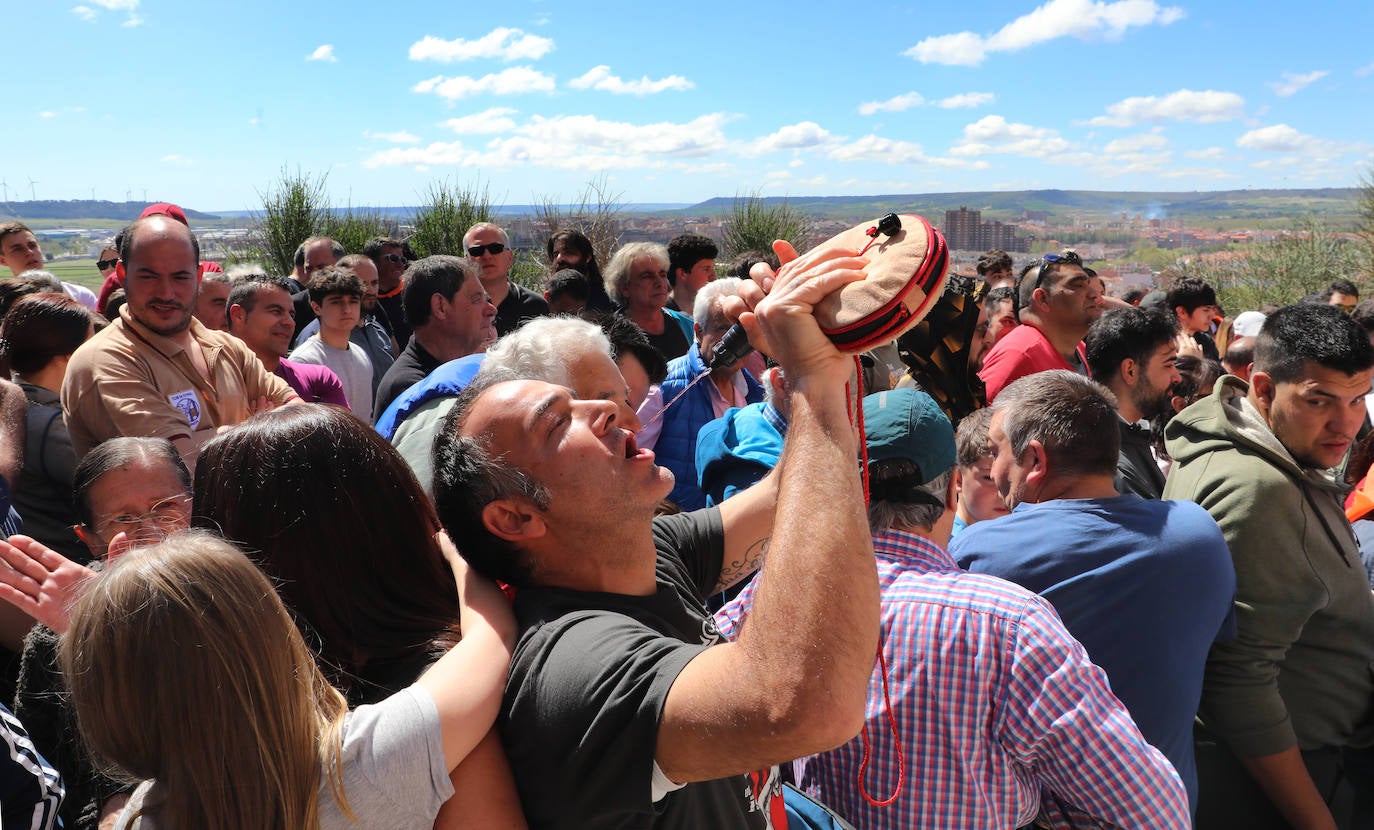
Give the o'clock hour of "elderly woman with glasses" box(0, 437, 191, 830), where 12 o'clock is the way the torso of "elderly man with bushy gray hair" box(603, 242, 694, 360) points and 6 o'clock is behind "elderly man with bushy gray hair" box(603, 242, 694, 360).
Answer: "elderly woman with glasses" box(0, 437, 191, 830) is roughly at 2 o'clock from "elderly man with bushy gray hair" box(603, 242, 694, 360).

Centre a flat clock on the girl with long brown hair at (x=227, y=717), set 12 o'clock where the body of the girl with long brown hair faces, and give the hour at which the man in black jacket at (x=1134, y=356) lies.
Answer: The man in black jacket is roughly at 2 o'clock from the girl with long brown hair.

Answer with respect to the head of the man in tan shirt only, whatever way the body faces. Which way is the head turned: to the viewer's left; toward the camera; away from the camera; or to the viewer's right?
toward the camera

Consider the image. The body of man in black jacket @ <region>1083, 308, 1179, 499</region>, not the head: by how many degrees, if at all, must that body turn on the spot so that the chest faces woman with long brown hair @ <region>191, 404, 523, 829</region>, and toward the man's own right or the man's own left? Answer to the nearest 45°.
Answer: approximately 90° to the man's own right

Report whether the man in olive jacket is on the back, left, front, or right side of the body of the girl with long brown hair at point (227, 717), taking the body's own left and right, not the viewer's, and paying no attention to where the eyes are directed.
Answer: right

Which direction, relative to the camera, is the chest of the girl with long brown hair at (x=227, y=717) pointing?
away from the camera

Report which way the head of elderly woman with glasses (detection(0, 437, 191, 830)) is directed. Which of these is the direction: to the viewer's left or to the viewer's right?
to the viewer's right

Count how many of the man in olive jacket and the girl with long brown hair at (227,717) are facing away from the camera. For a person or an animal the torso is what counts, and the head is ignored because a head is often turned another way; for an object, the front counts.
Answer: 1

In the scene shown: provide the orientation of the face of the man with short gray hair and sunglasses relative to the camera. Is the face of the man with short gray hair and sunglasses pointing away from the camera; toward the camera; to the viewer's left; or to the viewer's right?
toward the camera

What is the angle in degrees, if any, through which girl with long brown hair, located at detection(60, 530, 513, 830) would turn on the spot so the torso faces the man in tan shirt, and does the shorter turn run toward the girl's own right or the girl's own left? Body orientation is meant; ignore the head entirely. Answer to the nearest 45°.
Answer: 0° — they already face them

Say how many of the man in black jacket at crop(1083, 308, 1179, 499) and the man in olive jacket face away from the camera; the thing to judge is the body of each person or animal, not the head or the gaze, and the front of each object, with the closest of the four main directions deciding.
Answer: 0

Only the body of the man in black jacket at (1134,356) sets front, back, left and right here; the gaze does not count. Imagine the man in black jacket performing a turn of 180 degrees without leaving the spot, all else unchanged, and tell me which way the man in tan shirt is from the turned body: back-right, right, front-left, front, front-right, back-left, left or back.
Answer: front-left

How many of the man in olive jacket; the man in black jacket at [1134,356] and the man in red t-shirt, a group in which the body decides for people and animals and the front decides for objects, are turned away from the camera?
0

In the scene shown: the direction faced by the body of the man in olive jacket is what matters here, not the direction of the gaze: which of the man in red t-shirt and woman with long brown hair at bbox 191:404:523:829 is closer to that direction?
the woman with long brown hair
